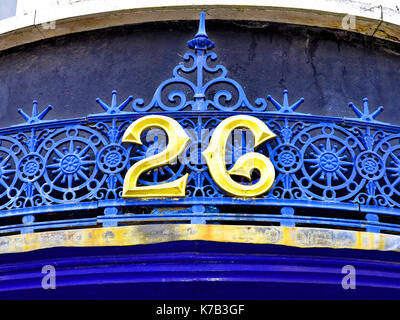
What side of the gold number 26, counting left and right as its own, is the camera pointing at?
front
